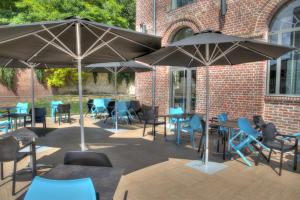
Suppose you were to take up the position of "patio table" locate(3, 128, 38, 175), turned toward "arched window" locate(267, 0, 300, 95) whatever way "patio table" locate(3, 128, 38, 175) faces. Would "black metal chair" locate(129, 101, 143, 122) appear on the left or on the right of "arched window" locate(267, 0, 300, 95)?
left

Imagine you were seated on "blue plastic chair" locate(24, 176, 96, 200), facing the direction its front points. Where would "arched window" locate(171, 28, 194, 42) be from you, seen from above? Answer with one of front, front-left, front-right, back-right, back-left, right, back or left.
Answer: front-right

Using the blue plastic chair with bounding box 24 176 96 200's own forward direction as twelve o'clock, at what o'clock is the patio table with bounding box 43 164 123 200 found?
The patio table is roughly at 1 o'clock from the blue plastic chair.

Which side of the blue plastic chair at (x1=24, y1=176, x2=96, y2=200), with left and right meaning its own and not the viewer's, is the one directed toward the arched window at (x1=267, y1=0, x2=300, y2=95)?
front

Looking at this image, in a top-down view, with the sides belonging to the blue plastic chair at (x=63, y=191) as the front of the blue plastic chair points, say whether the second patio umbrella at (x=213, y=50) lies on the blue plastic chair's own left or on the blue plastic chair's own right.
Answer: on the blue plastic chair's own right

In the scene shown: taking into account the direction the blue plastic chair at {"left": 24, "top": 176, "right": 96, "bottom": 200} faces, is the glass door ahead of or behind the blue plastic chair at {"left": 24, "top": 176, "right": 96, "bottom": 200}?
ahead

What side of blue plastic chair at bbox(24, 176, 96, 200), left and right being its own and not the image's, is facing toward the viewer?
back

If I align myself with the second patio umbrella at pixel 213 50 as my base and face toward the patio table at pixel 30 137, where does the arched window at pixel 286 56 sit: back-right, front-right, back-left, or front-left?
back-right

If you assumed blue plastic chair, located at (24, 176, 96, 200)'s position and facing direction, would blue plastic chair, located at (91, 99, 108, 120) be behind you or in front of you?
in front

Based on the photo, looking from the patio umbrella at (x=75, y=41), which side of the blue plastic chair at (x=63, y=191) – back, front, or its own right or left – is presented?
front
